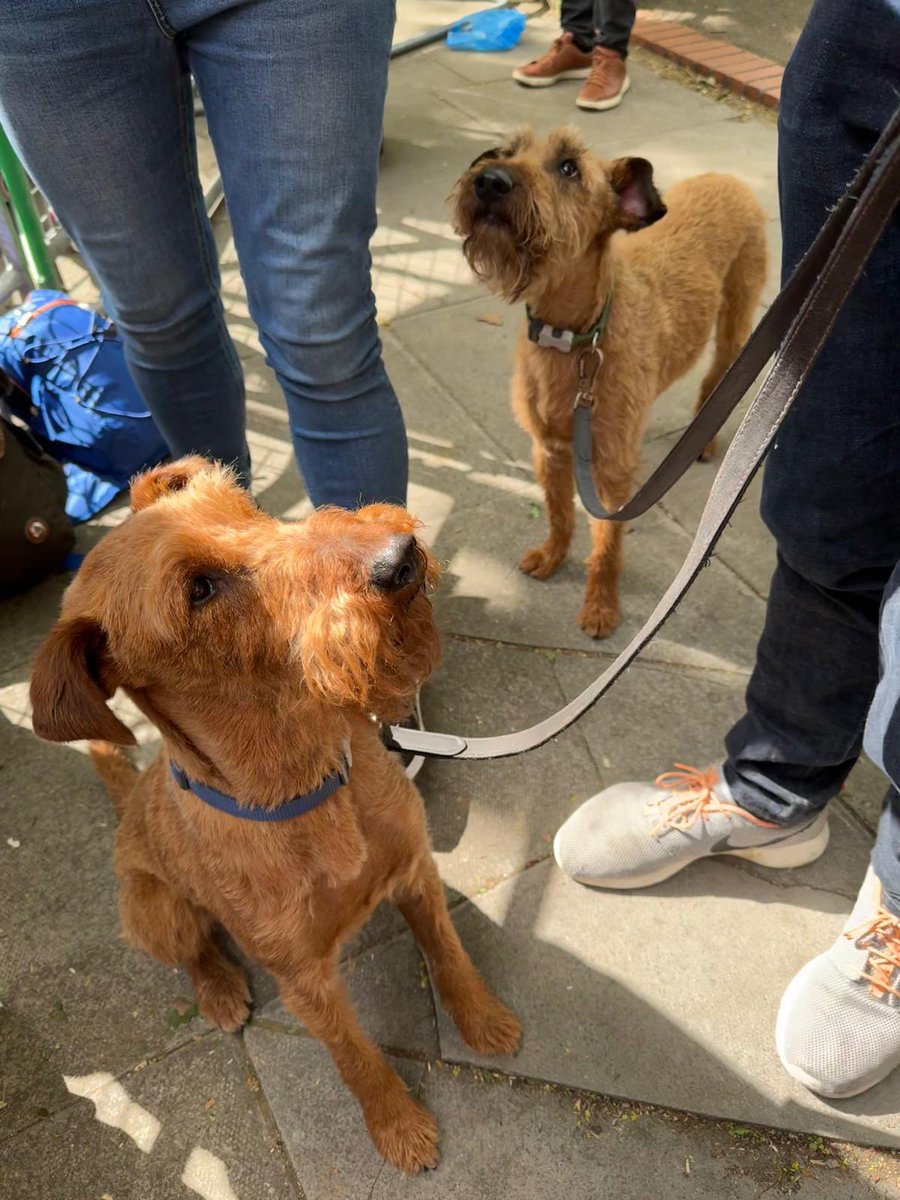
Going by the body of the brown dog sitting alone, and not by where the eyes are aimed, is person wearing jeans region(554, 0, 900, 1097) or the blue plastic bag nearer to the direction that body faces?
the person wearing jeans

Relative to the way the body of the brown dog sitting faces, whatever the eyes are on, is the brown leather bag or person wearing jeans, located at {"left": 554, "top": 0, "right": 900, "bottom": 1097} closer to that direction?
the person wearing jeans

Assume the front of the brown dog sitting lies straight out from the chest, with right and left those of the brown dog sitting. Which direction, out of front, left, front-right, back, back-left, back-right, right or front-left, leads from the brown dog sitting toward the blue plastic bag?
back-left

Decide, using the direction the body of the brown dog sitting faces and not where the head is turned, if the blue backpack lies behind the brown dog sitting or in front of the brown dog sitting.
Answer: behind

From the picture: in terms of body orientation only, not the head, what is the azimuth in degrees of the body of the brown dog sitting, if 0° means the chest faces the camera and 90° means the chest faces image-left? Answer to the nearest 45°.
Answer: approximately 315°

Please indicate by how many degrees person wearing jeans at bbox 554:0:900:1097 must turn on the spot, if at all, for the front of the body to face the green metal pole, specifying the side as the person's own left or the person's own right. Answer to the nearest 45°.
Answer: approximately 90° to the person's own right

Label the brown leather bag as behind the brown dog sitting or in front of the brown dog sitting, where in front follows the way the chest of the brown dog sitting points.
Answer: behind
